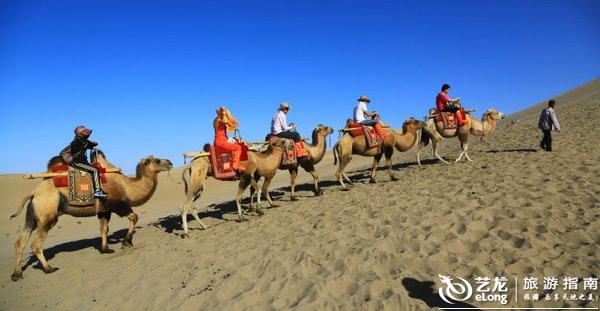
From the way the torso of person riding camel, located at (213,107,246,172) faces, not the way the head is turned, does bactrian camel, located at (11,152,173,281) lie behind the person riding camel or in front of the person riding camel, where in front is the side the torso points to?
behind

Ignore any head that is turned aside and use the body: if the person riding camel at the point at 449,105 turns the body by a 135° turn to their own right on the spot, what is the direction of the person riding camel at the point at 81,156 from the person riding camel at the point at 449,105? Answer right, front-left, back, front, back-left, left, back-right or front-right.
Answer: front

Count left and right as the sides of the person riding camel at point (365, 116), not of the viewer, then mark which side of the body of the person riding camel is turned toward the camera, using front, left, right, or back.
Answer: right

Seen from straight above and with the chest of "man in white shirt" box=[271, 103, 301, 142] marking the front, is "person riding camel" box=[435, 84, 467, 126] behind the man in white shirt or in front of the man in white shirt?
in front

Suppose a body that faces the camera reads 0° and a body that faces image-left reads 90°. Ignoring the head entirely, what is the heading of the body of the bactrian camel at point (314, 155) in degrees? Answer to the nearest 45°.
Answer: approximately 270°

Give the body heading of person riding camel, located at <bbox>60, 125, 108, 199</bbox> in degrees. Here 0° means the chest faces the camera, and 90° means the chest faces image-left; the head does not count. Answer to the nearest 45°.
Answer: approximately 270°

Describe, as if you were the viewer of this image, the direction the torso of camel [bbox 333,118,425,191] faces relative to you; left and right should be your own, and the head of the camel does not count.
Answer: facing to the right of the viewer

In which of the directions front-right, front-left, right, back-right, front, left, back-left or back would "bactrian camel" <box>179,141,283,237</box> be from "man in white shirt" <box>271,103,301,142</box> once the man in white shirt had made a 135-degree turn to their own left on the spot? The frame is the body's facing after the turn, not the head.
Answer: left

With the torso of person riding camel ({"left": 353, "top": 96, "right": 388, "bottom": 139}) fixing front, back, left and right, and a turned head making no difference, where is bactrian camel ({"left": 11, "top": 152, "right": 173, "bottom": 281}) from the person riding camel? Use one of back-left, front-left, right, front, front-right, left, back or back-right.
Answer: back-right

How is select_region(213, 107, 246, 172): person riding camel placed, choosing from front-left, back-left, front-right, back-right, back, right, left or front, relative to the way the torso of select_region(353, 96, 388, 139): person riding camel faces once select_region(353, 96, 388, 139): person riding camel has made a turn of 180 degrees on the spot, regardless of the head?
front-left

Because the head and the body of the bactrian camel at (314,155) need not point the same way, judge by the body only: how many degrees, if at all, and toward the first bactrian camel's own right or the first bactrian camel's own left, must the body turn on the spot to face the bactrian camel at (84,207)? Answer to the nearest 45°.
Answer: approximately 135° to the first bactrian camel's own right

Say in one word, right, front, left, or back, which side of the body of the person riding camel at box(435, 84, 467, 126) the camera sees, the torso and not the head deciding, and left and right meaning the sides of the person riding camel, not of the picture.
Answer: right

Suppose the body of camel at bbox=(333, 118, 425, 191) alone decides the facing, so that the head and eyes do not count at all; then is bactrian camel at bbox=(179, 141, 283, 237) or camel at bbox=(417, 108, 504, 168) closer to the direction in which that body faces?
the camel

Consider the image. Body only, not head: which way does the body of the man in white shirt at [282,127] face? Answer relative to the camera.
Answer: to the viewer's right

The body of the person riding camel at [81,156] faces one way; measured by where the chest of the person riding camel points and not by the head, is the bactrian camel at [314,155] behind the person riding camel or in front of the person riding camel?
in front
